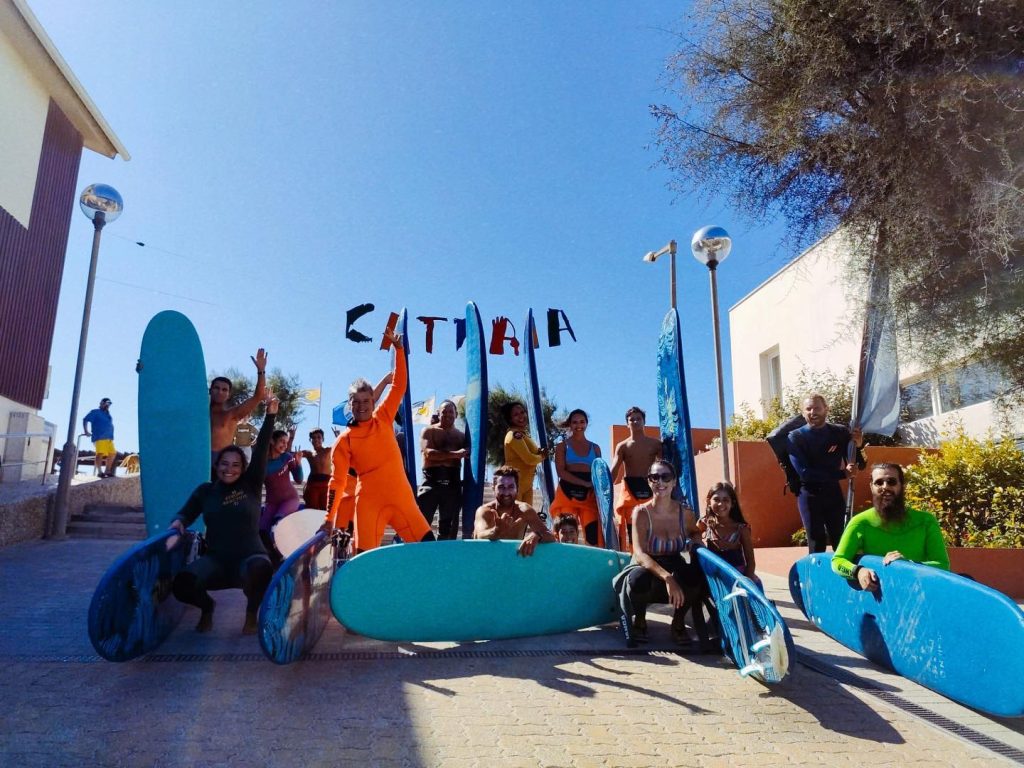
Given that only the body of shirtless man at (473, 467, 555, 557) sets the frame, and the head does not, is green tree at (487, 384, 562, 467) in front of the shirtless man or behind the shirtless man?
behind

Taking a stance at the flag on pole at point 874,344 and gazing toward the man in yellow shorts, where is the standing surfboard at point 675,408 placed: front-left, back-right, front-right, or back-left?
front-left

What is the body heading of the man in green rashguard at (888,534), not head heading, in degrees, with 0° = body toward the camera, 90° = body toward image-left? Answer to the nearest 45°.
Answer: approximately 0°

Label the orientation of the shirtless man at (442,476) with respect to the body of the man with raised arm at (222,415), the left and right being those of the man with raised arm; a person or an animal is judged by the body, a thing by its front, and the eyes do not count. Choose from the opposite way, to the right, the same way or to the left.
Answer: the same way

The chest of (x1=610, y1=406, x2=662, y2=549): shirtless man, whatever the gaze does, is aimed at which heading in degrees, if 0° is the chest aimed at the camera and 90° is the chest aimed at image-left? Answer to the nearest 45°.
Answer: approximately 0°

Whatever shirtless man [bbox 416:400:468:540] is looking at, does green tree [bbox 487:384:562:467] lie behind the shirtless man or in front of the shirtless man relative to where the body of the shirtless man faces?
behind

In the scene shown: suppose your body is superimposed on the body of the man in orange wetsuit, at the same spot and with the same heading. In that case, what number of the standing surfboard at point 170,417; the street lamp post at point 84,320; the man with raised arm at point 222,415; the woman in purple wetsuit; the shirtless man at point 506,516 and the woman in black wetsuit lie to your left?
1

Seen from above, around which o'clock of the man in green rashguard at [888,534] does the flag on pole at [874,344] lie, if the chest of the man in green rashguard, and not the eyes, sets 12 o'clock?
The flag on pole is roughly at 6 o'clock from the man in green rashguard.

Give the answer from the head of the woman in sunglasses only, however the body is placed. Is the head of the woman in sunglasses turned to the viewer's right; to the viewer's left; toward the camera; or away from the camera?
toward the camera

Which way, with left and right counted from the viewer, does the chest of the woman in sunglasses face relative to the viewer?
facing the viewer

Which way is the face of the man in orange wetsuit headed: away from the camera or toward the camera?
toward the camera

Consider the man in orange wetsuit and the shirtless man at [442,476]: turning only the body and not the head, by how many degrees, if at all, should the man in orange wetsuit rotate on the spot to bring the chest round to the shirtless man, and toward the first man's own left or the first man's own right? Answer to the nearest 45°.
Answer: approximately 135° to the first man's own left

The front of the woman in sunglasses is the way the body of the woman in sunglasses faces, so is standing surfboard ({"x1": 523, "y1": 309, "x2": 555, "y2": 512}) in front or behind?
behind

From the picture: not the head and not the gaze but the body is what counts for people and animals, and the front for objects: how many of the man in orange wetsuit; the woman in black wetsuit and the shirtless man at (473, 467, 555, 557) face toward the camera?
3

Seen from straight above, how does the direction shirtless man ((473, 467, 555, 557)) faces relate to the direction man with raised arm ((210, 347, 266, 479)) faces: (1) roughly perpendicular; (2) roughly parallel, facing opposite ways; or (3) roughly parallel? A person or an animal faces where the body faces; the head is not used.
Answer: roughly parallel

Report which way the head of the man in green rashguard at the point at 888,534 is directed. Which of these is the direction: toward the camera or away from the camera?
toward the camera

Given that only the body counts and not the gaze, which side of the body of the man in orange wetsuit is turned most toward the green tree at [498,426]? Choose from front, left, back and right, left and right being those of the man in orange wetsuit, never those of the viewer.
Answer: back

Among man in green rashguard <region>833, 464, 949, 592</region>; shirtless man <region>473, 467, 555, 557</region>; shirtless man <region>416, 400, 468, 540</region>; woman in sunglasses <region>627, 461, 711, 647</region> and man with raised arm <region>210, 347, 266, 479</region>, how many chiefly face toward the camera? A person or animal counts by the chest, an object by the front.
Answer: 5

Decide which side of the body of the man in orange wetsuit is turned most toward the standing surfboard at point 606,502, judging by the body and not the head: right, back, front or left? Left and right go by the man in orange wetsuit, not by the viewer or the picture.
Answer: left
